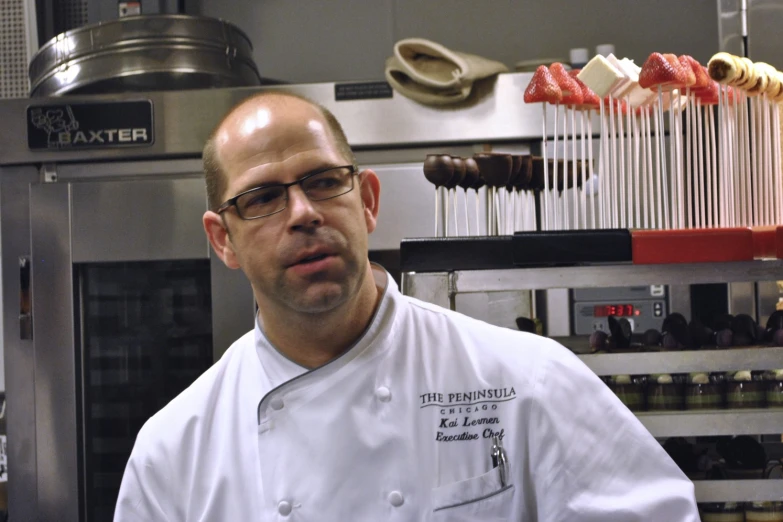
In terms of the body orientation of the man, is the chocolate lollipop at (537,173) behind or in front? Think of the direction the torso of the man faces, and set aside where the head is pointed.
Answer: behind

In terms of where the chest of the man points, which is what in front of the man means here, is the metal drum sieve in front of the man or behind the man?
behind

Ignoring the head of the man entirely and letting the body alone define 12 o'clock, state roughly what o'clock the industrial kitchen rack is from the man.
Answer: The industrial kitchen rack is roughly at 8 o'clock from the man.

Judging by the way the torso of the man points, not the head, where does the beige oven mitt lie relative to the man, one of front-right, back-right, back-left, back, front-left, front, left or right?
back

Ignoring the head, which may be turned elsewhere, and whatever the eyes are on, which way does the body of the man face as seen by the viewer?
toward the camera
